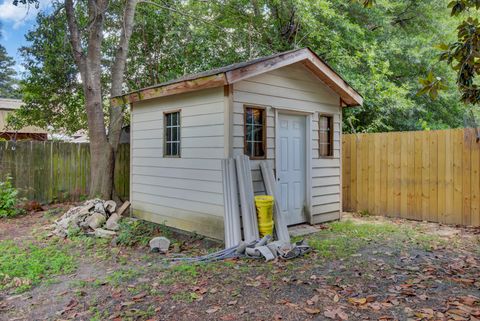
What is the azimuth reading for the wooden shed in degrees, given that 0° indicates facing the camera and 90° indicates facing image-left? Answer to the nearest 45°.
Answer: approximately 315°

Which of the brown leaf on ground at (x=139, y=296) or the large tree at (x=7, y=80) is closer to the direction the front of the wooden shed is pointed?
the brown leaf on ground

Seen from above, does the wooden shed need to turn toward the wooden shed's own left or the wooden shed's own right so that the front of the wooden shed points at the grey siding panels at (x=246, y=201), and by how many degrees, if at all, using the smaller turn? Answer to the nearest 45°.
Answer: approximately 45° to the wooden shed's own right

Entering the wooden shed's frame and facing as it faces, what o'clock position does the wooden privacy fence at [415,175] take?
The wooden privacy fence is roughly at 10 o'clock from the wooden shed.

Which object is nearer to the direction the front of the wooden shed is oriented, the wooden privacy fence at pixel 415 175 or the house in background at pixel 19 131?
the wooden privacy fence

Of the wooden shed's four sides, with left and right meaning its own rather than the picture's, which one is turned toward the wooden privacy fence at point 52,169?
back

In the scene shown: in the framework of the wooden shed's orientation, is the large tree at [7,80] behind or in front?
behind

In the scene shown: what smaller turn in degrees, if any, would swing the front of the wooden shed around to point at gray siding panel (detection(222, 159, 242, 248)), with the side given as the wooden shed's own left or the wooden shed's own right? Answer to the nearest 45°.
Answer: approximately 45° to the wooden shed's own right

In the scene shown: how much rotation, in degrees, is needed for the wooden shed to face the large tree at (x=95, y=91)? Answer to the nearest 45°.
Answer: approximately 180°

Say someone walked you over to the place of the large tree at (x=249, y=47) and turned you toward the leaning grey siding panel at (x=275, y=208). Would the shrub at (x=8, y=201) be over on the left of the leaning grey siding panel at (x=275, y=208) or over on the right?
right

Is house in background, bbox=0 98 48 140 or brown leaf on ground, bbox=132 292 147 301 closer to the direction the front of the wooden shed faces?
the brown leaf on ground

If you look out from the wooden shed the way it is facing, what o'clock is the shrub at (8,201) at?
The shrub is roughly at 5 o'clock from the wooden shed.

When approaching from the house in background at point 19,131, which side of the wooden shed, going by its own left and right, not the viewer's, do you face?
back

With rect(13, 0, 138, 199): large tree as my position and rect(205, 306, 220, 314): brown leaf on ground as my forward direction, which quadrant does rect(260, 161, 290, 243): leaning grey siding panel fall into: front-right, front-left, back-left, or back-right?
front-left

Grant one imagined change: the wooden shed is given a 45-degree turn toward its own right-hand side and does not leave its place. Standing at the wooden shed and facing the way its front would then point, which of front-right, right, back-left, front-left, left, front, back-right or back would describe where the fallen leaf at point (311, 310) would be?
front

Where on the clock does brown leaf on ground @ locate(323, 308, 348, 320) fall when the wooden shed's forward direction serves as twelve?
The brown leaf on ground is roughly at 1 o'clock from the wooden shed.
